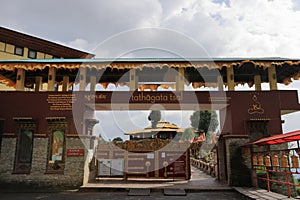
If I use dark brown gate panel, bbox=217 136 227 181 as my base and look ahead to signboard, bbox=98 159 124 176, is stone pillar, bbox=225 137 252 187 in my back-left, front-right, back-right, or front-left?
back-left

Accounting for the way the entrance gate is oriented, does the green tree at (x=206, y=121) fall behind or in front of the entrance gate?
behind

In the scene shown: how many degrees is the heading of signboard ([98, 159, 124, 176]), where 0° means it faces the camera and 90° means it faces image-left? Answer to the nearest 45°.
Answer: approximately 0°

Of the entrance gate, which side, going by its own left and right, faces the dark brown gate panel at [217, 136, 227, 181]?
left

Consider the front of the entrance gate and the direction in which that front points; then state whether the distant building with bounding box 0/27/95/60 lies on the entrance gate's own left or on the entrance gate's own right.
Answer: on the entrance gate's own right

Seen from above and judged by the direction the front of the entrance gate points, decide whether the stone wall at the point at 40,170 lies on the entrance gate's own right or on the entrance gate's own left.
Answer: on the entrance gate's own right

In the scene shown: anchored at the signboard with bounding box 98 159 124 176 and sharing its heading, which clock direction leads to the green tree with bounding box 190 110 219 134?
The green tree is roughly at 7 o'clock from the signboard.
